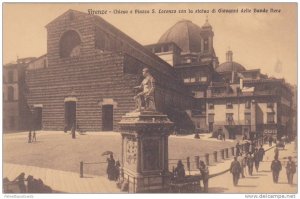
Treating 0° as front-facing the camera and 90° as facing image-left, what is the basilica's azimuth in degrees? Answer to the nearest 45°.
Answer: approximately 45°

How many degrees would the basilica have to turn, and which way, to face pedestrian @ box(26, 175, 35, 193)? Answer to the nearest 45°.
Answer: approximately 45° to its left

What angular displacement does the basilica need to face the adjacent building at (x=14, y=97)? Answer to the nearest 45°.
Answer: approximately 90° to its right
